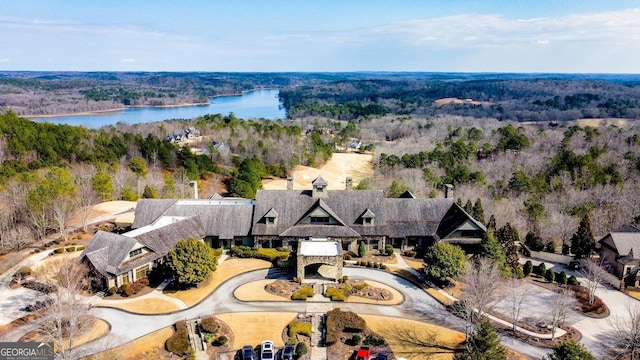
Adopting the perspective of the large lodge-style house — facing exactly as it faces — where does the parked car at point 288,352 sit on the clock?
The parked car is roughly at 12 o'clock from the large lodge-style house.

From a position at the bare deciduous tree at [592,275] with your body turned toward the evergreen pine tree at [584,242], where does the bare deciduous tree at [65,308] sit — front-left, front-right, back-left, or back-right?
back-left

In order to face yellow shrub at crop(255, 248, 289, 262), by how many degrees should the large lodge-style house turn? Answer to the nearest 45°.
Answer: approximately 45° to its right

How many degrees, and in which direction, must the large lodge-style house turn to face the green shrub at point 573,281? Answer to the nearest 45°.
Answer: approximately 90° to its left

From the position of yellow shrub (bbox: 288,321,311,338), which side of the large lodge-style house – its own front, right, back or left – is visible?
front

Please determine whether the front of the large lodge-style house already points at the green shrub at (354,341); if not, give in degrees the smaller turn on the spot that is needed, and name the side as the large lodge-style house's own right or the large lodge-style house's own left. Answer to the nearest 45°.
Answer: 0° — it already faces it

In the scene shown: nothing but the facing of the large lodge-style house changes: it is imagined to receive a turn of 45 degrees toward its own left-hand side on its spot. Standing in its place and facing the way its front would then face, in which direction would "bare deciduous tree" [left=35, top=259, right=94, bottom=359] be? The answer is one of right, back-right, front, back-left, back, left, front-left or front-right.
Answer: right

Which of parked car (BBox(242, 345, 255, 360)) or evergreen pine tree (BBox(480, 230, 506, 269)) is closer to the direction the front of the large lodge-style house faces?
the parked car

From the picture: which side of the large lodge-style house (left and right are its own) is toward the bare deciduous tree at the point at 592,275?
left

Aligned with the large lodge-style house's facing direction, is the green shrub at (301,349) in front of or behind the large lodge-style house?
in front

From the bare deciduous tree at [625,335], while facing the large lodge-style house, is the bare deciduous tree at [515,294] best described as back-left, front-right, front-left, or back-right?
front-right

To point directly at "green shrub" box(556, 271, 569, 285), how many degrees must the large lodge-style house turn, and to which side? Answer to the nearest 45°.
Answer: approximately 90° to its left

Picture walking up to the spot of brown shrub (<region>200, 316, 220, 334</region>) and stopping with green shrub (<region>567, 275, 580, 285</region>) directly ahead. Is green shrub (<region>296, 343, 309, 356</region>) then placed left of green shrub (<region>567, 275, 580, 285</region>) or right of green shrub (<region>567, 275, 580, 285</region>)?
right

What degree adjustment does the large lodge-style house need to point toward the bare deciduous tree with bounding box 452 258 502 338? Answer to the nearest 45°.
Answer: approximately 45° to its left

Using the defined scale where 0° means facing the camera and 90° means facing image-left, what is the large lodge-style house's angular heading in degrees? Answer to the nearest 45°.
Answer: approximately 0°

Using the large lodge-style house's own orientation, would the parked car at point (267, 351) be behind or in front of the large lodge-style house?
in front

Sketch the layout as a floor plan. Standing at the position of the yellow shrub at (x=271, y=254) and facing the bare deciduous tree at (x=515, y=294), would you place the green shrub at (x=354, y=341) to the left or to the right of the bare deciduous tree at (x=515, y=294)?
right
